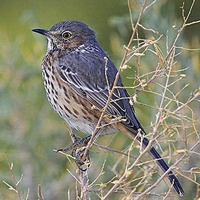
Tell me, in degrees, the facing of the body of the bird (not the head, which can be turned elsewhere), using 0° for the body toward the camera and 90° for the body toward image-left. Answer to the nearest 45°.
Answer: approximately 90°
